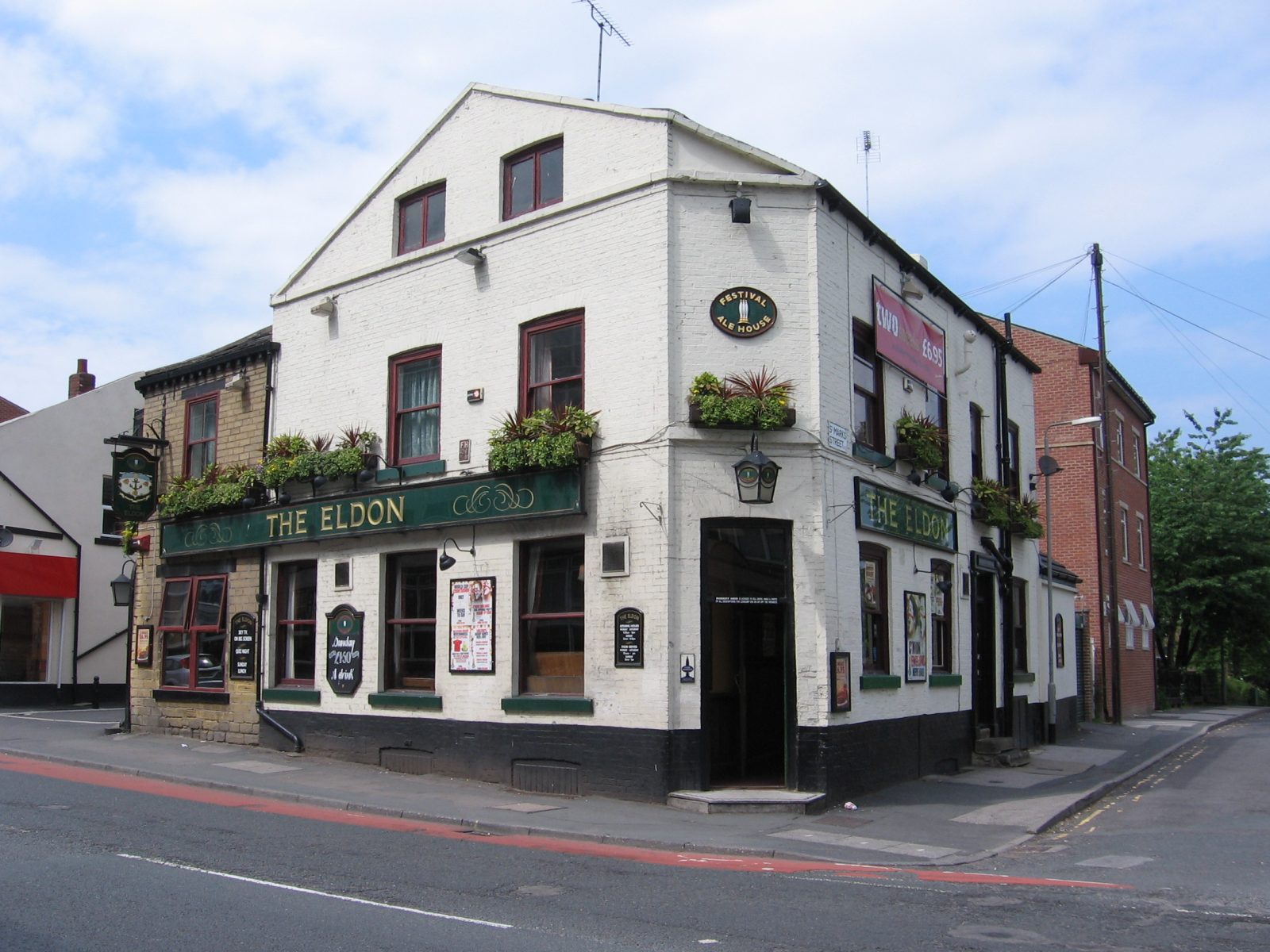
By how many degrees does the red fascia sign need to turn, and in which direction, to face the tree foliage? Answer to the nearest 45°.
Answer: approximately 90° to its left

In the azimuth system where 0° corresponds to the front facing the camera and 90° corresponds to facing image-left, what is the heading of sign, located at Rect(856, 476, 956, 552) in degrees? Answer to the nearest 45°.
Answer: approximately 315°

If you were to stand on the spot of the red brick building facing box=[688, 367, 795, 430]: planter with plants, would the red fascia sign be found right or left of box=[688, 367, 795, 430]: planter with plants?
right

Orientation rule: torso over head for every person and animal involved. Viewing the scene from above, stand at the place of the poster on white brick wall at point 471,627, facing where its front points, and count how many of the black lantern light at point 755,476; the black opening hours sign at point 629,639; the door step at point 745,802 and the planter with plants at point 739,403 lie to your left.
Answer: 4

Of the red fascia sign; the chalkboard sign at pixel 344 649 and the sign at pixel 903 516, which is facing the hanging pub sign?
the red fascia sign

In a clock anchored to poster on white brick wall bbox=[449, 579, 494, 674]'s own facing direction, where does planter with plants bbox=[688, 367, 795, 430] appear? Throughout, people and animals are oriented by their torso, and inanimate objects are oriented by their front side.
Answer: The planter with plants is roughly at 9 o'clock from the poster on white brick wall.

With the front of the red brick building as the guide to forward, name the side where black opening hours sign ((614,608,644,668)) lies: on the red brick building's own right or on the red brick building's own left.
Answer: on the red brick building's own right

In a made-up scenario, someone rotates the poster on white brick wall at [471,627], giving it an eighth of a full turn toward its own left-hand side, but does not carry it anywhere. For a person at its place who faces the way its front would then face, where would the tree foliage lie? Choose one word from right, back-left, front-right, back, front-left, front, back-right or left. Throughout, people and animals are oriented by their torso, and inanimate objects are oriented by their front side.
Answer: back-left

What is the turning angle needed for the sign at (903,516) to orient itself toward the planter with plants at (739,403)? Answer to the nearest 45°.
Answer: approximately 90° to its right

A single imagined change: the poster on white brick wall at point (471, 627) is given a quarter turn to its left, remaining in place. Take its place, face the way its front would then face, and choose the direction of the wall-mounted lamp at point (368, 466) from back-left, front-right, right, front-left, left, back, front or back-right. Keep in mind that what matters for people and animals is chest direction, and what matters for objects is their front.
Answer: back
